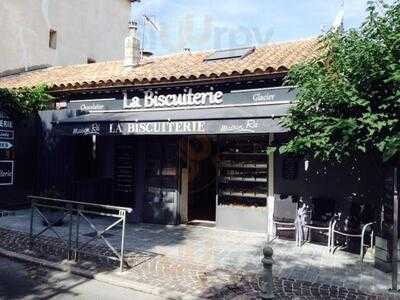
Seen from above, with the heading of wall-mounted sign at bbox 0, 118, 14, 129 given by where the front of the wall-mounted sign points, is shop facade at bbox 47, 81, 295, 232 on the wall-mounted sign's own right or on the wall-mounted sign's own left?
on the wall-mounted sign's own left

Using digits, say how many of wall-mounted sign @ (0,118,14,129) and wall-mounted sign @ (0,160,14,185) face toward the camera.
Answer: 2

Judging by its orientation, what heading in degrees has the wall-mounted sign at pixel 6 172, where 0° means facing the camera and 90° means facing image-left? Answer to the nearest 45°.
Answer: approximately 0°
